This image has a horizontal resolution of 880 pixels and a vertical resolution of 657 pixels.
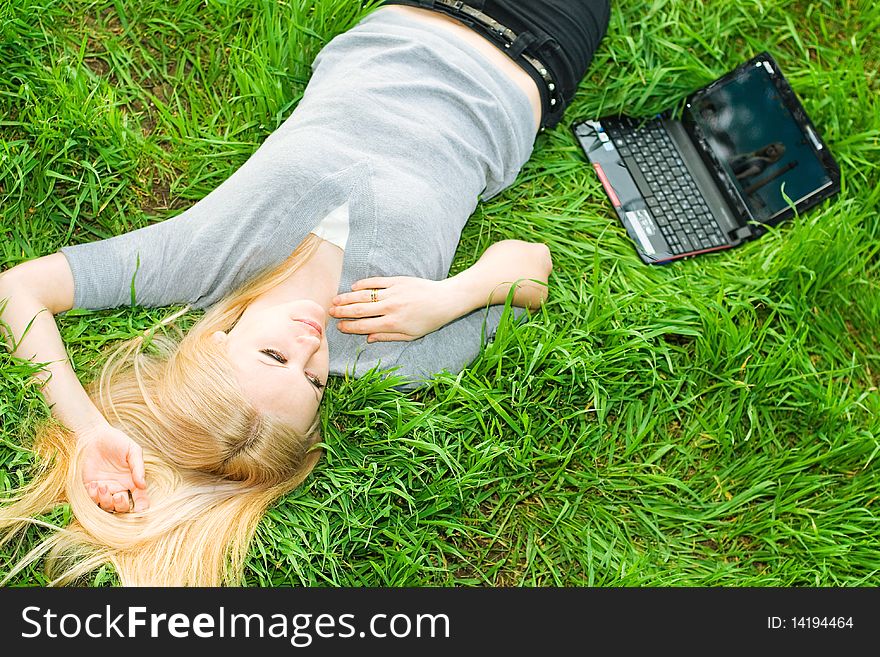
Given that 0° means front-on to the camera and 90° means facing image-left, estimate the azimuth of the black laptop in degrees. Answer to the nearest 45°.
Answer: approximately 90°

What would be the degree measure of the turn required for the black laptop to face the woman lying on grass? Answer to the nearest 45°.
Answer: approximately 45° to its left
